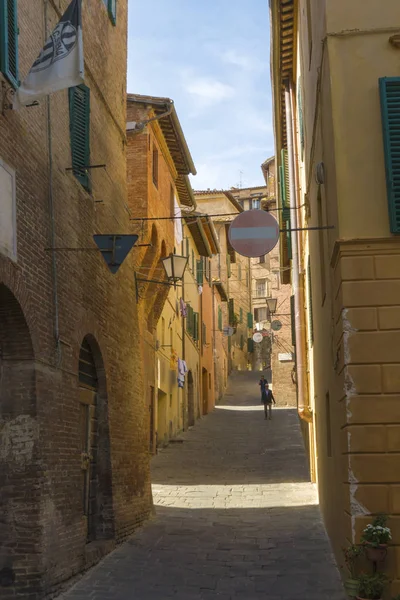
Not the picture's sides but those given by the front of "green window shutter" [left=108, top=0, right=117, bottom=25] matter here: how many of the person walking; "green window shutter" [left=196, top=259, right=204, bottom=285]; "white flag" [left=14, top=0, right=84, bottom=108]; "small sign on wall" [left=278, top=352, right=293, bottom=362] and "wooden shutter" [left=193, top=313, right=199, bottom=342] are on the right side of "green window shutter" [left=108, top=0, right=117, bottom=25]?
1

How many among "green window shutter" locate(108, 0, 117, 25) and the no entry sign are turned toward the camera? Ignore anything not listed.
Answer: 1

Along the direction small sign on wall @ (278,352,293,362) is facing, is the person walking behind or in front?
in front

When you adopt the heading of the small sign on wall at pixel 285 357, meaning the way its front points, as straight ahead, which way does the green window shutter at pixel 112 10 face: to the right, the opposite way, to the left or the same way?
to the left

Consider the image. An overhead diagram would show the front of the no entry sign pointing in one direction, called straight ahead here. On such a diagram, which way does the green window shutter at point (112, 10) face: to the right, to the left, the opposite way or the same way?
to the left

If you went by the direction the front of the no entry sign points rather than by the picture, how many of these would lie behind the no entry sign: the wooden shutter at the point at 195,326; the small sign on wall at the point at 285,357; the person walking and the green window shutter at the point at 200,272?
4

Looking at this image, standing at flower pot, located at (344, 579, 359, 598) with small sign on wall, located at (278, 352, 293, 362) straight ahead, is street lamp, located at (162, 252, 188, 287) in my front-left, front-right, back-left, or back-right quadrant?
front-left

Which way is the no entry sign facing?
toward the camera

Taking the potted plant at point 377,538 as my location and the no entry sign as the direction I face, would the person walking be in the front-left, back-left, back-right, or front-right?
front-right

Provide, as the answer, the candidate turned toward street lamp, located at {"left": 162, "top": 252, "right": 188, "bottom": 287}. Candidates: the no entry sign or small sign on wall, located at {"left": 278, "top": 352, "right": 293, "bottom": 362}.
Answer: the small sign on wall

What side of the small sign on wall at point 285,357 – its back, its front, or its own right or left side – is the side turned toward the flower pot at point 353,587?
front

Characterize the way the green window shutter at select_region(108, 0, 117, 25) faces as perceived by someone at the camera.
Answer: facing to the right of the viewer

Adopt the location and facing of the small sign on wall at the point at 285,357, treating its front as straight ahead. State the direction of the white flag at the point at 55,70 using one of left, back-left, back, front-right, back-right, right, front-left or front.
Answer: front

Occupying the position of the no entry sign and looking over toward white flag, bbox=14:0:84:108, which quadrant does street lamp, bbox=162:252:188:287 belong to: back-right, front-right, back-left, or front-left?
back-right
